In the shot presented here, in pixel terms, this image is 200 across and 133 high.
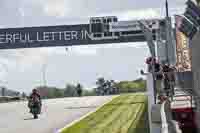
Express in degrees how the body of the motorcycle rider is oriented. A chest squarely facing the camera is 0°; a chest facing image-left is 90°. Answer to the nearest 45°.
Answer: approximately 0°
